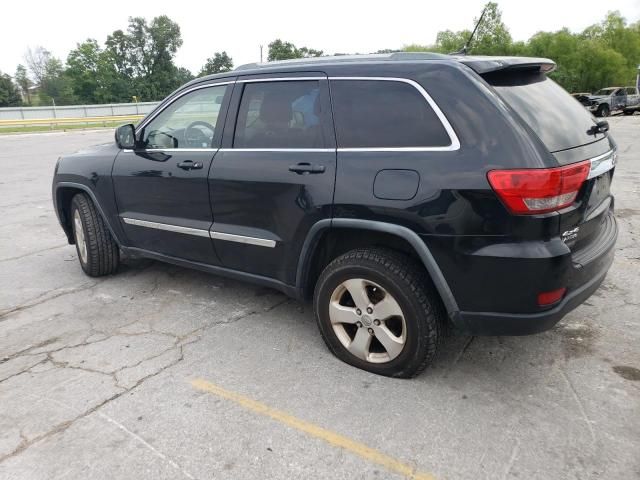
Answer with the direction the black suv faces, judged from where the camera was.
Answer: facing away from the viewer and to the left of the viewer

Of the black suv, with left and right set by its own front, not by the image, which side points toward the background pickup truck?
right

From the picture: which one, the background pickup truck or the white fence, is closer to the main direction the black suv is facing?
the white fence

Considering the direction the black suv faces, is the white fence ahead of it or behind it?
ahead

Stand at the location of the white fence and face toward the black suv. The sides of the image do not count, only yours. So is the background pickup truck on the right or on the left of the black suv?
left
